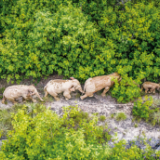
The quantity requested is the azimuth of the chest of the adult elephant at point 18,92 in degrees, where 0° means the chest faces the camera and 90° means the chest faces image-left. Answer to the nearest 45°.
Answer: approximately 270°

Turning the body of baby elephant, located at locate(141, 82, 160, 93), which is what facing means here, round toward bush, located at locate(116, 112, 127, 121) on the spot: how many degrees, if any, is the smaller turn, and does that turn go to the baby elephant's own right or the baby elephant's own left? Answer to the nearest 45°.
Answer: approximately 135° to the baby elephant's own right

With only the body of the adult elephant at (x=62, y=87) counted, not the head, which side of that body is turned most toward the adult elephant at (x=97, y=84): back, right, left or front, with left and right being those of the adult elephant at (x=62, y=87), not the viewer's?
front

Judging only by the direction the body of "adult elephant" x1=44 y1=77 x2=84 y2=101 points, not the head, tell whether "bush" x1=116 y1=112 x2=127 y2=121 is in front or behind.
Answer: in front

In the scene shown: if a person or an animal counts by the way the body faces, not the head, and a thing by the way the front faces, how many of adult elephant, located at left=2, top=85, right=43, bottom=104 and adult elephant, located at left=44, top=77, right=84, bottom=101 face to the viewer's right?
2

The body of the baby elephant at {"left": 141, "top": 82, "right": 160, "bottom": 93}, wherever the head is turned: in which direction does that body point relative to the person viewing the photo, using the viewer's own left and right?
facing to the right of the viewer

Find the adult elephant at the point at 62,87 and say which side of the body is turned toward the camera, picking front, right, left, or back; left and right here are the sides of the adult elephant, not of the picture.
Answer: right
